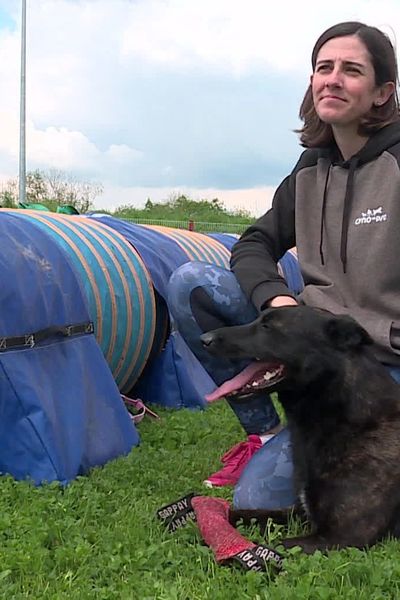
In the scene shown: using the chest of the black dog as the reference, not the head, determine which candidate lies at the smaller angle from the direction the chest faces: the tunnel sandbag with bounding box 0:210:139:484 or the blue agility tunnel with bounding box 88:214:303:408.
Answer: the tunnel sandbag

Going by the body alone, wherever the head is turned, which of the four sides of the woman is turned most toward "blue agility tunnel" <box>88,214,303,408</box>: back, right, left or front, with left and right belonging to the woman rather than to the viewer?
right

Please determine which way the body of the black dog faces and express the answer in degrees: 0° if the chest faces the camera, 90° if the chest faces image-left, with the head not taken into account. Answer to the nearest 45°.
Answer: approximately 90°

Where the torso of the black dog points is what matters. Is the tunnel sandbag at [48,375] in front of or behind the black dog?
in front

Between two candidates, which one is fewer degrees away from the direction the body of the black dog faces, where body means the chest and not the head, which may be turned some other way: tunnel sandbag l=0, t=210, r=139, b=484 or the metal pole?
the tunnel sandbag

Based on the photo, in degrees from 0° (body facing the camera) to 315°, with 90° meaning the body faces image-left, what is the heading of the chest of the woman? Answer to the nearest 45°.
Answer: approximately 45°

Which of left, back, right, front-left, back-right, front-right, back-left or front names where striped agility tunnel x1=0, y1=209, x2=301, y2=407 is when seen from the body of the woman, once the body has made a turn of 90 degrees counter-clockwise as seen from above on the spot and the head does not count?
back

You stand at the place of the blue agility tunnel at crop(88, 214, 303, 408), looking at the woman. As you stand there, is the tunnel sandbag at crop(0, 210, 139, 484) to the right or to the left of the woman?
right

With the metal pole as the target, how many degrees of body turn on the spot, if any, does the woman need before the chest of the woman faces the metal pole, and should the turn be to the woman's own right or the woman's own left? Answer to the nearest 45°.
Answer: approximately 90° to the woman's own right

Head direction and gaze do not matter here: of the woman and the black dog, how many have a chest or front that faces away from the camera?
0

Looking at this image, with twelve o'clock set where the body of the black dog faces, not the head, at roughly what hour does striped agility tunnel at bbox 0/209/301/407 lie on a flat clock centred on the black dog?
The striped agility tunnel is roughly at 2 o'clock from the black dog.

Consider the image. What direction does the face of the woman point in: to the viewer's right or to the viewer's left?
to the viewer's left
